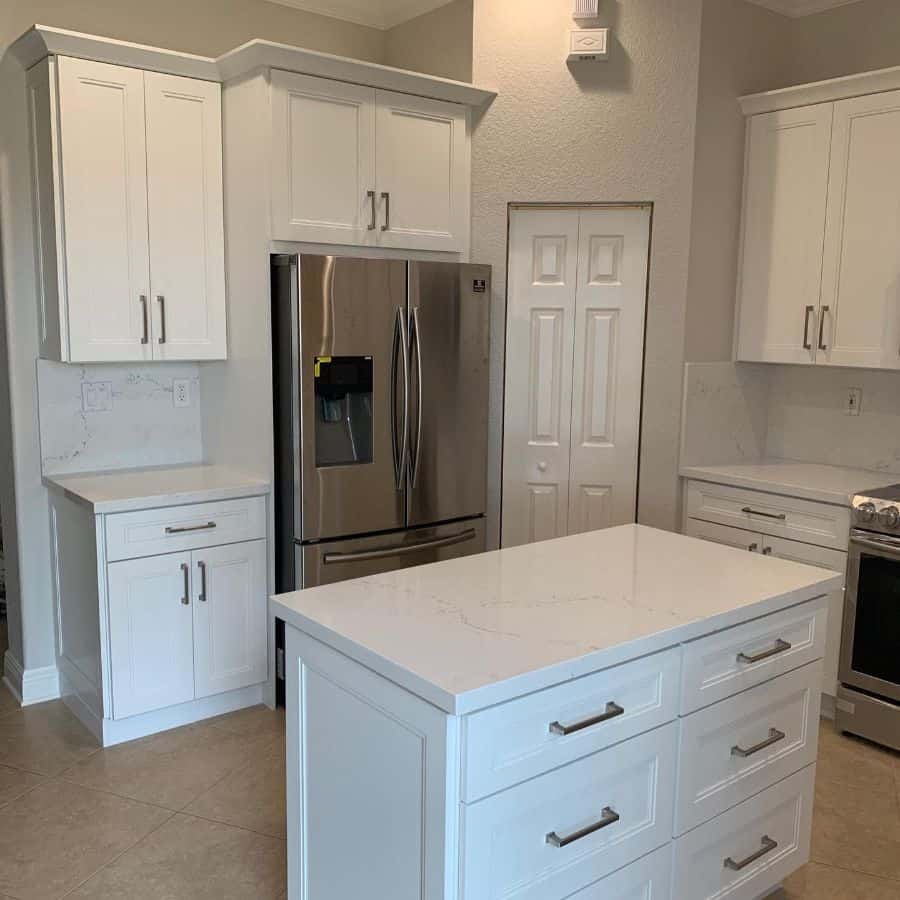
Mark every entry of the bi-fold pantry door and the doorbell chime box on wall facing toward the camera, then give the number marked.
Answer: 2

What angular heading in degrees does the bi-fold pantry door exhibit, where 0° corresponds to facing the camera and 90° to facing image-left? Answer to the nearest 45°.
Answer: approximately 0°

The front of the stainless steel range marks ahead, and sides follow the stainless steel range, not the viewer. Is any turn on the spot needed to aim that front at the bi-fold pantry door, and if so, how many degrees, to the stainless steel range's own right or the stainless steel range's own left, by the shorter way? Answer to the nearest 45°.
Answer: approximately 45° to the stainless steel range's own right

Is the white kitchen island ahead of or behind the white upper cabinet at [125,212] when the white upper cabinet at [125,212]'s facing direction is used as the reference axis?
ahead

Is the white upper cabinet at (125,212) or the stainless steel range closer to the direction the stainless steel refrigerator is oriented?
the stainless steel range

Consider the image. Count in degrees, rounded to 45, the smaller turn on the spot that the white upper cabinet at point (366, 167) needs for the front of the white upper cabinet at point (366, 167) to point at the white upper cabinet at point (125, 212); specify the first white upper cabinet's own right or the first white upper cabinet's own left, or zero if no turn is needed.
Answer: approximately 135° to the first white upper cabinet's own right

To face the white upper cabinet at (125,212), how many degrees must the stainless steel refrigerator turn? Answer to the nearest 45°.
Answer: approximately 135° to its right

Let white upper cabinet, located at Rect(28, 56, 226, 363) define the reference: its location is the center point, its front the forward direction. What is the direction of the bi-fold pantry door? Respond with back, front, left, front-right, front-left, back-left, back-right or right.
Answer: front-left

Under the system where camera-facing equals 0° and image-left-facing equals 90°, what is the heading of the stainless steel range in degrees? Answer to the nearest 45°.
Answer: approximately 45°
